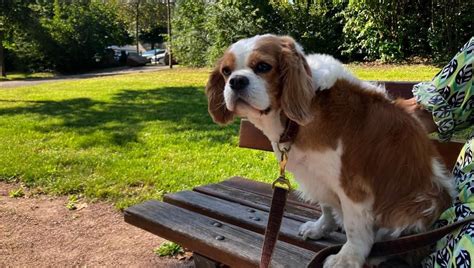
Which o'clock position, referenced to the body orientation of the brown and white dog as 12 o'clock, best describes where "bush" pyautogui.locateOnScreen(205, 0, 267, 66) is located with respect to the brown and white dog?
The bush is roughly at 4 o'clock from the brown and white dog.

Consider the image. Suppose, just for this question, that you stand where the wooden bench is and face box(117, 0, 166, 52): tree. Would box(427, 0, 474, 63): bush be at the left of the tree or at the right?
right

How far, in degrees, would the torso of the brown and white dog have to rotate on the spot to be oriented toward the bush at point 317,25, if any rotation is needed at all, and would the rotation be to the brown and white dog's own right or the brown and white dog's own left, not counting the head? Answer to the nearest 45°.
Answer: approximately 135° to the brown and white dog's own right

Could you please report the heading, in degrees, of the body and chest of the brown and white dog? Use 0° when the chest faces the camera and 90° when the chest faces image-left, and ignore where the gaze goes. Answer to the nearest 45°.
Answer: approximately 45°

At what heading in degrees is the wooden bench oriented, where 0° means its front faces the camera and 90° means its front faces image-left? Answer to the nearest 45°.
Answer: approximately 45°

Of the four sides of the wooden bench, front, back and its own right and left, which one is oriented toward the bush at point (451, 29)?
back
